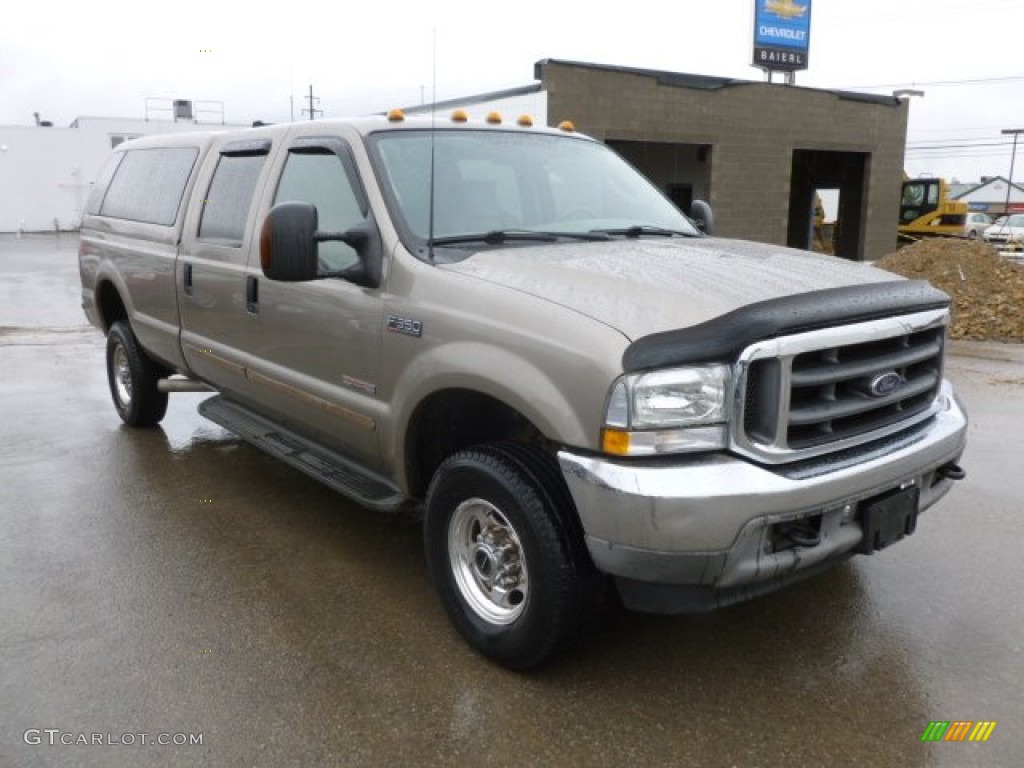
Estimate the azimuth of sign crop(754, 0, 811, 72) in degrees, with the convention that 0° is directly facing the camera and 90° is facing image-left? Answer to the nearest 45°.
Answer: approximately 0°

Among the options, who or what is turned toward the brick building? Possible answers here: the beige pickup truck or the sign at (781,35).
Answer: the sign

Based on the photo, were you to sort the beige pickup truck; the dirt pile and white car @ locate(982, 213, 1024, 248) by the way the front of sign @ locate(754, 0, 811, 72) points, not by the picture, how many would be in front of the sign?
2

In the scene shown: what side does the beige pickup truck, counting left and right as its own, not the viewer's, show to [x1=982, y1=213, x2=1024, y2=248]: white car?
left

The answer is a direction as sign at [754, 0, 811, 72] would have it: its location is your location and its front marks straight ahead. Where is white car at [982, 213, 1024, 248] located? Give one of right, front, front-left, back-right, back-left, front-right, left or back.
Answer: back-left

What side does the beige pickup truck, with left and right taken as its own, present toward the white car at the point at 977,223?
left

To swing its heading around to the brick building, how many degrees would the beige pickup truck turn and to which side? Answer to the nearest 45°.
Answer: approximately 135° to its left

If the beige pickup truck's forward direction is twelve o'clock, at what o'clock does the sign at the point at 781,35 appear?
The sign is roughly at 8 o'clock from the beige pickup truck.

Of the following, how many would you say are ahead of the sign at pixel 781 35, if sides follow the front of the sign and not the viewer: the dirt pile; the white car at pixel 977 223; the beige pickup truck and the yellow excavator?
2

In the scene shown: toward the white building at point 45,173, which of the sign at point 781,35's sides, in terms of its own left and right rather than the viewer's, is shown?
right

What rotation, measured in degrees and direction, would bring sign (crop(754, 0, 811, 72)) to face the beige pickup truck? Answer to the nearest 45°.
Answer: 0° — it already faces it

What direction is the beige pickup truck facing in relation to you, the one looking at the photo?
facing the viewer and to the right of the viewer

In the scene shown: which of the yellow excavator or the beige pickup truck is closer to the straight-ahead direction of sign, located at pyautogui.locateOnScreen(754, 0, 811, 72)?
the beige pickup truck

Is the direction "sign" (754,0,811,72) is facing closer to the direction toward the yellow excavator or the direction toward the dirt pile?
the dirt pile

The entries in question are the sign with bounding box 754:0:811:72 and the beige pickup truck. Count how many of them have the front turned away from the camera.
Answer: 0
